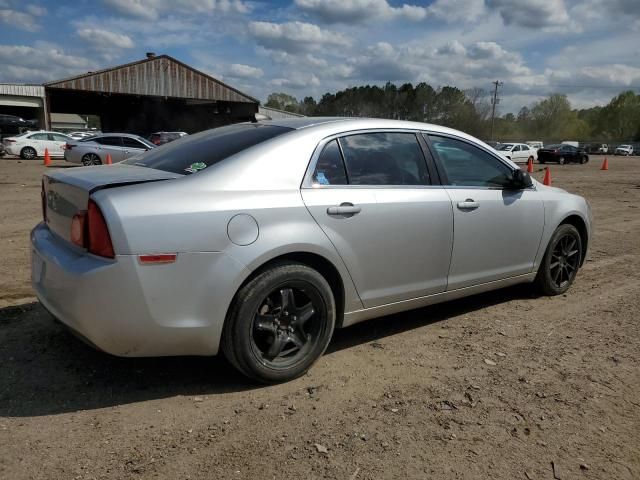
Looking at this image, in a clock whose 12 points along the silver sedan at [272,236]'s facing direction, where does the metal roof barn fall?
The metal roof barn is roughly at 10 o'clock from the silver sedan.

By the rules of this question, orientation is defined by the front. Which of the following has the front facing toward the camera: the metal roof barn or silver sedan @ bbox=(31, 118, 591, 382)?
the metal roof barn

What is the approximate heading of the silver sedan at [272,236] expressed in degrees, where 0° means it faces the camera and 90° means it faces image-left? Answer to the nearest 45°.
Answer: approximately 225°

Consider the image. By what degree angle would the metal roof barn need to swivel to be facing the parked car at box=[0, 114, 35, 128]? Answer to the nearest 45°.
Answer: approximately 45° to its right

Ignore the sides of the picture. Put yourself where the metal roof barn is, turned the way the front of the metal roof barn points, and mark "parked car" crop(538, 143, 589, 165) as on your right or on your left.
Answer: on your left

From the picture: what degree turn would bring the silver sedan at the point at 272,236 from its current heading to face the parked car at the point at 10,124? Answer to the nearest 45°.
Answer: approximately 90° to its left

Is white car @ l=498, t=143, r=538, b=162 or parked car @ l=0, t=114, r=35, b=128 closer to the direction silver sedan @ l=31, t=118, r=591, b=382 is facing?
the white car

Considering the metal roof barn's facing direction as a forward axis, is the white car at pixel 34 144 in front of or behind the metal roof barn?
in front

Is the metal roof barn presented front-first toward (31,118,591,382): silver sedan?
yes

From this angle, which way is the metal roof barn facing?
toward the camera

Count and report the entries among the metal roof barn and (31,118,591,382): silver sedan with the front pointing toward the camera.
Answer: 1

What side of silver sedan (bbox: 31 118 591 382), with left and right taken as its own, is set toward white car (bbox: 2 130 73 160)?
left

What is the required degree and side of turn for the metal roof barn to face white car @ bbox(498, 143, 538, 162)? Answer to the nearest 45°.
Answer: approximately 90° to its left

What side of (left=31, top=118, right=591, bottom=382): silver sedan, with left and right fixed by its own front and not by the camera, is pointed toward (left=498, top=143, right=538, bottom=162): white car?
front

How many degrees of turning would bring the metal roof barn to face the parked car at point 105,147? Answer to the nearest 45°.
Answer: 0° — it already faces it

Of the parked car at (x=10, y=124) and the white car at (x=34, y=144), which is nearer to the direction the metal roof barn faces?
the white car
